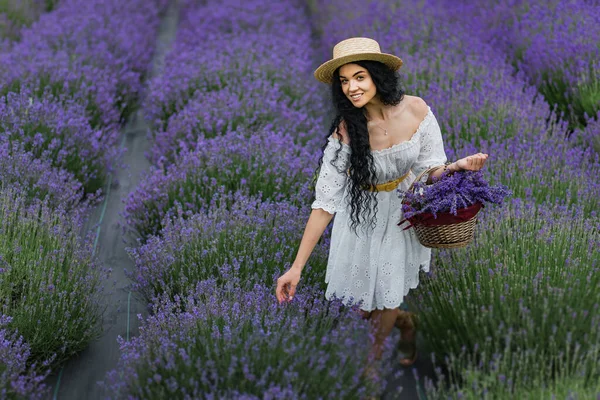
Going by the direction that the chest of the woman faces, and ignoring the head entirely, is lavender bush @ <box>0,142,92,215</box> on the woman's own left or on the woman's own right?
on the woman's own right

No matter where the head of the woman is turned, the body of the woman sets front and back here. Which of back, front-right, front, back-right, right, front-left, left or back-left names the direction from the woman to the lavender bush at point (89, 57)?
back-right

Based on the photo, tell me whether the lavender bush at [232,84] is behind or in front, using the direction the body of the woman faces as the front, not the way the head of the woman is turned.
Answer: behind

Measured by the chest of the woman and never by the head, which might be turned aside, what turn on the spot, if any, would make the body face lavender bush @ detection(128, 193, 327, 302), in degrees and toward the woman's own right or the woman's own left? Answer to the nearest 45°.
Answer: approximately 135° to the woman's own right

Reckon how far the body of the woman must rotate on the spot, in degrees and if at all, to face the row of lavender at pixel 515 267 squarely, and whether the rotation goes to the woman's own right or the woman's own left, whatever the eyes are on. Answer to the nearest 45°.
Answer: approximately 135° to the woman's own left

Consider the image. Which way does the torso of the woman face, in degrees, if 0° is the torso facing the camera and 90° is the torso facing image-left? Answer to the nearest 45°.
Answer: approximately 0°
